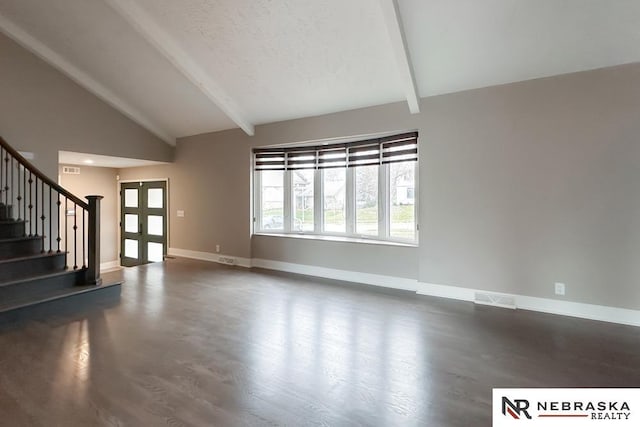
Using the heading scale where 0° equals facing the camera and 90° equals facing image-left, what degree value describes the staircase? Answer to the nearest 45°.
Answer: approximately 315°

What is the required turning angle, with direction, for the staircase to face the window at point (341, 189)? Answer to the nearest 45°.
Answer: approximately 45° to its left

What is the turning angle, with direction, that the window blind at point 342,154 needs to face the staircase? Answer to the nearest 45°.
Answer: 0° — it already faces it
